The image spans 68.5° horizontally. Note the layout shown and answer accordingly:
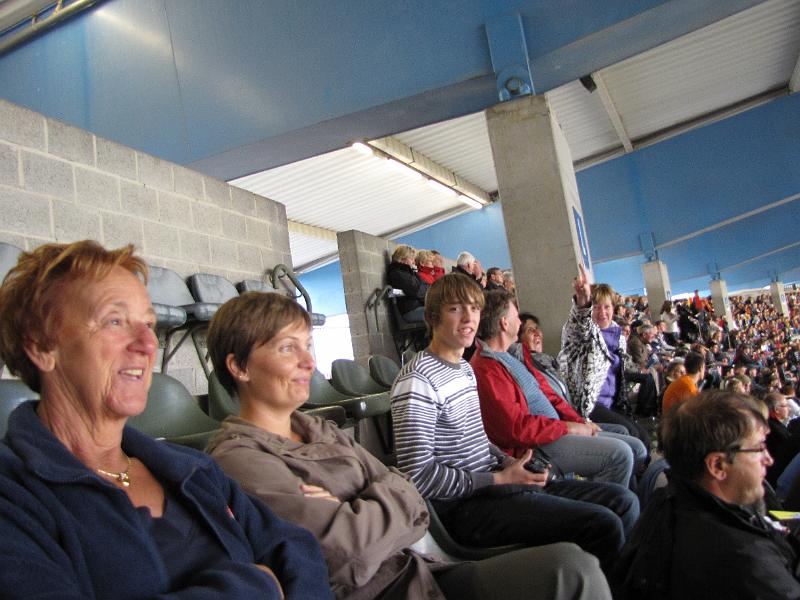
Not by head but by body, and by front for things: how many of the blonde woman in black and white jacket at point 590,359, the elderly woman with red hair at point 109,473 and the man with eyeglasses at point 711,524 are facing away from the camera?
0

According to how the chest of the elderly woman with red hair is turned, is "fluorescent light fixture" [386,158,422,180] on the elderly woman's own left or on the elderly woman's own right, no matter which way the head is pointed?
on the elderly woman's own left

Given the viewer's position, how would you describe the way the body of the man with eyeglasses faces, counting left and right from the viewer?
facing to the right of the viewer

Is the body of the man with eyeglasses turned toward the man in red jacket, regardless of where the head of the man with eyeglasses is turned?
no

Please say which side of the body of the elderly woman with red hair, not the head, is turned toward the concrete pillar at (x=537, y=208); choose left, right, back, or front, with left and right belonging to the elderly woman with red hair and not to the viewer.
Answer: left

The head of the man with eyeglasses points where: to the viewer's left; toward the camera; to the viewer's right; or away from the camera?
to the viewer's right

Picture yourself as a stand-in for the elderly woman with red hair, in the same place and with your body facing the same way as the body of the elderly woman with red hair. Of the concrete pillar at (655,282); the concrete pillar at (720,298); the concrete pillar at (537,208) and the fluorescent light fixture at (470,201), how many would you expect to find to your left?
4

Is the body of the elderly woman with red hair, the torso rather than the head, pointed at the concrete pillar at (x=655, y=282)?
no

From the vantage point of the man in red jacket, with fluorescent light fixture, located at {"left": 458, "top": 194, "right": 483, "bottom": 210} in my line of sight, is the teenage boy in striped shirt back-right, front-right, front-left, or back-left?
back-left

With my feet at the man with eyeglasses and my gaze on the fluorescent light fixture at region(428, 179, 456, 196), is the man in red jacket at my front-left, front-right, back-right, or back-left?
front-left

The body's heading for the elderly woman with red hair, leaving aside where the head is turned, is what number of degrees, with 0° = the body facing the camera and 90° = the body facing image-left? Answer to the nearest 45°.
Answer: approximately 315°

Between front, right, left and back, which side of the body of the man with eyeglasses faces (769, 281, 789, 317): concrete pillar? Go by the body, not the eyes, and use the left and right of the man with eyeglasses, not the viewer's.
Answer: left

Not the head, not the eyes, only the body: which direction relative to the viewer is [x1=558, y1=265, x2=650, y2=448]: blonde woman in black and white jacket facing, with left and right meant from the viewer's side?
facing the viewer and to the right of the viewer

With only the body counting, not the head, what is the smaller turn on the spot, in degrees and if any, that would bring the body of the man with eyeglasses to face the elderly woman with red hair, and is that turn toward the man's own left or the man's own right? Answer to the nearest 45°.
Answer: approximately 135° to the man's own right

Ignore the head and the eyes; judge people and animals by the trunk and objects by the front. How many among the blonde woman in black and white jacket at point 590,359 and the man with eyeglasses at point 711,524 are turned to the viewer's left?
0

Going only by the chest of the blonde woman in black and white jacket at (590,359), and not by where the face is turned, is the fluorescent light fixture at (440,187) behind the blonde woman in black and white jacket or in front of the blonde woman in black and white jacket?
behind
